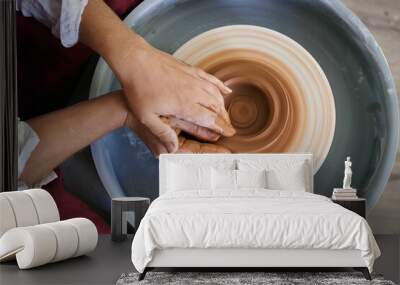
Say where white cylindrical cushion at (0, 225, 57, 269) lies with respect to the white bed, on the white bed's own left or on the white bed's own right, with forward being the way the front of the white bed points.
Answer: on the white bed's own right

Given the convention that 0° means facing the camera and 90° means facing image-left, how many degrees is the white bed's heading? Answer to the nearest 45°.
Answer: approximately 0°

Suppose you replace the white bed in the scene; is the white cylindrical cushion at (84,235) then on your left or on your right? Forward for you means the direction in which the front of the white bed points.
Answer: on your right

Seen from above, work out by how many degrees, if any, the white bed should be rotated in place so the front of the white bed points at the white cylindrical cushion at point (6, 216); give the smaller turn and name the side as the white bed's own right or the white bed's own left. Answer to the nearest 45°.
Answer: approximately 90° to the white bed's own right

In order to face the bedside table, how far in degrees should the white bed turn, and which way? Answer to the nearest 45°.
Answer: approximately 135° to its left

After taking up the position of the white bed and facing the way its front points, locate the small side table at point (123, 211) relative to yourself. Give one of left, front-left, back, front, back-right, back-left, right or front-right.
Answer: back-right

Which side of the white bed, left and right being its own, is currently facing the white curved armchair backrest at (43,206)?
right
